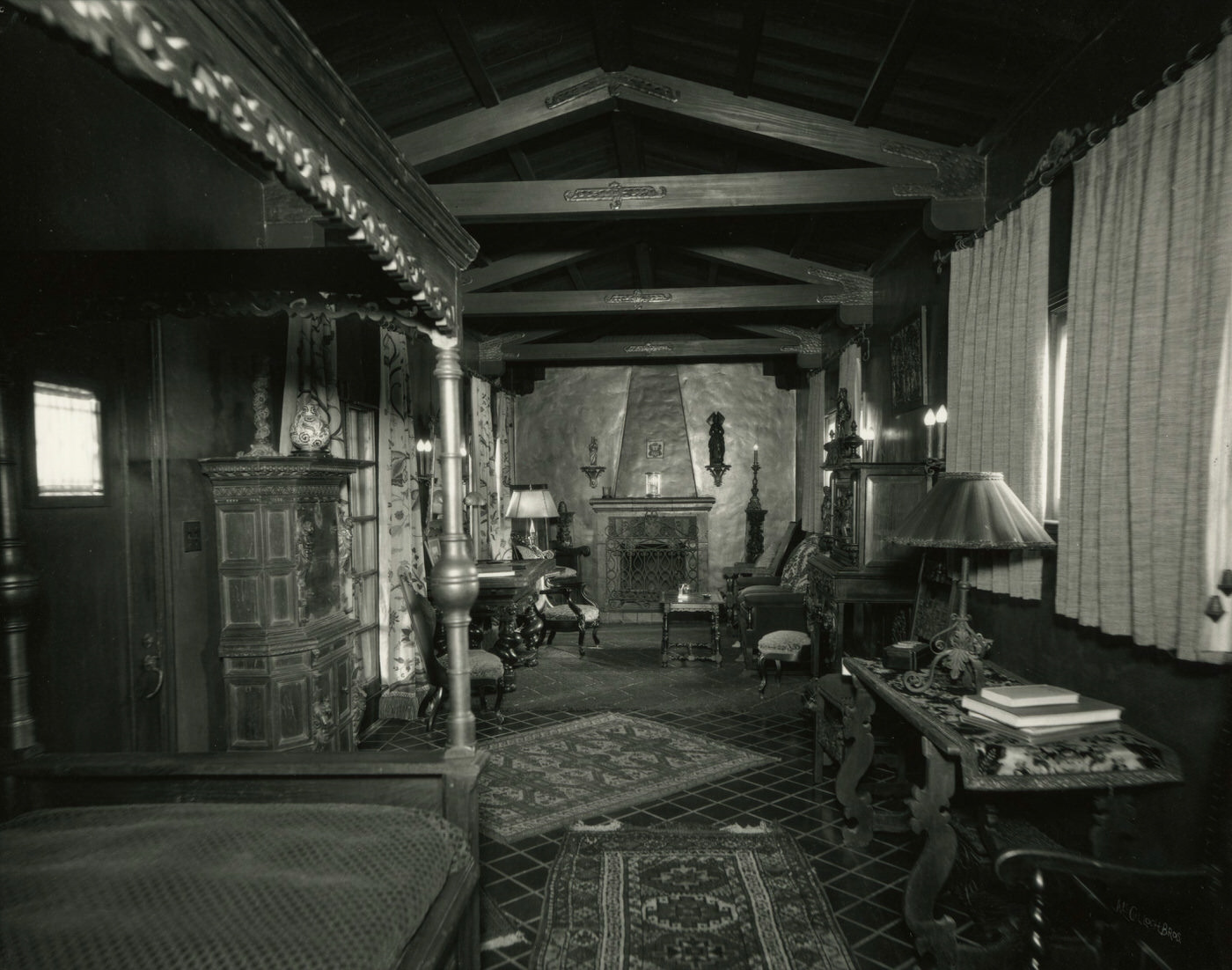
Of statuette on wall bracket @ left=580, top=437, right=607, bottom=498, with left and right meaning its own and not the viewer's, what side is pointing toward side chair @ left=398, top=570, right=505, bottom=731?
front

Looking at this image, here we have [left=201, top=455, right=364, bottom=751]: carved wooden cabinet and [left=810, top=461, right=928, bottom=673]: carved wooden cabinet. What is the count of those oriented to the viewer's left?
1

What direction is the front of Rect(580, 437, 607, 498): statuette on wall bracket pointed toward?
toward the camera

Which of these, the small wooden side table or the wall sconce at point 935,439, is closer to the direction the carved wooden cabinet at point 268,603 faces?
the wall sconce

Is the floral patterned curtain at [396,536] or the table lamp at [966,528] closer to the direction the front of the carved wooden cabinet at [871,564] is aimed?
the floral patterned curtain

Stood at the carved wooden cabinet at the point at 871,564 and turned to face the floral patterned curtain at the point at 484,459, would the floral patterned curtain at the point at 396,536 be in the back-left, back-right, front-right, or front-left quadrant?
front-left

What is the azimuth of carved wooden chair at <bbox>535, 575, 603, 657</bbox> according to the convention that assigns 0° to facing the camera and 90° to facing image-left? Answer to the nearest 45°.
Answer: approximately 315°

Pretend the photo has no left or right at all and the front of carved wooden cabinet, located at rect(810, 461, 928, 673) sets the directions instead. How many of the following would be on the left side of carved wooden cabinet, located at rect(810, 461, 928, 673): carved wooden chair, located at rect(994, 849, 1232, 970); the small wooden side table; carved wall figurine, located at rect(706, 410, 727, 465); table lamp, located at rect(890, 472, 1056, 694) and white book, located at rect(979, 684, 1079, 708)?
3

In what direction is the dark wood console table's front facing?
to the viewer's left

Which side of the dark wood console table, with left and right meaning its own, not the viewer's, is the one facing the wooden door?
front

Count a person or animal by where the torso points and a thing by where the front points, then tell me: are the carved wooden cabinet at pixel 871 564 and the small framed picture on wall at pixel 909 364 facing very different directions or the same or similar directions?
same or similar directions

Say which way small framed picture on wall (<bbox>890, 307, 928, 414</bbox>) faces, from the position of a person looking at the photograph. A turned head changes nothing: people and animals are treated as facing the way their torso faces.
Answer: facing to the left of the viewer

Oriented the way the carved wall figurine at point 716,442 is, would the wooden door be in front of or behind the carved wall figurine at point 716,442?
in front

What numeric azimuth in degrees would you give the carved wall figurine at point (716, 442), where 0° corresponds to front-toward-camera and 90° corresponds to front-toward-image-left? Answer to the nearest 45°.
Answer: approximately 0°
